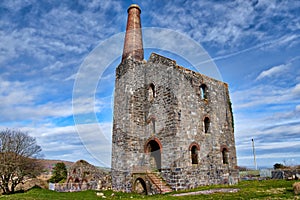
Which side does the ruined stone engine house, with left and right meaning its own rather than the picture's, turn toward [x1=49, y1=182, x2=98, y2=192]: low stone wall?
right

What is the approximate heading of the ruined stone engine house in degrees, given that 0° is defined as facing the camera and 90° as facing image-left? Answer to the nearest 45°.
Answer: approximately 45°

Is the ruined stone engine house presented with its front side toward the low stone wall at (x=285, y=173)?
no

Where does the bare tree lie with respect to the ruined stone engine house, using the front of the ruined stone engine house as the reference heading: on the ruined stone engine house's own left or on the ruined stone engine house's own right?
on the ruined stone engine house's own right

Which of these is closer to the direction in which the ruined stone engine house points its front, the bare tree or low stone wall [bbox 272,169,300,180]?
the bare tree
